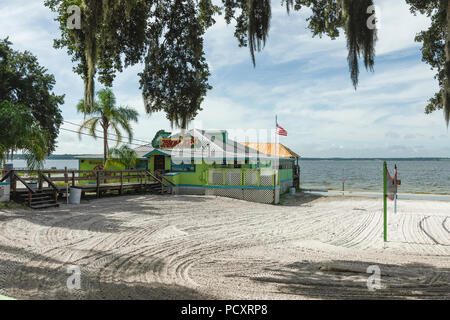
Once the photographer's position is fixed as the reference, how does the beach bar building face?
facing the viewer and to the left of the viewer

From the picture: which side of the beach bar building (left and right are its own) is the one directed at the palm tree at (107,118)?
right

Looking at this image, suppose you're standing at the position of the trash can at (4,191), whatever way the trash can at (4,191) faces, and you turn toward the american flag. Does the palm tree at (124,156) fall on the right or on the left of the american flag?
left

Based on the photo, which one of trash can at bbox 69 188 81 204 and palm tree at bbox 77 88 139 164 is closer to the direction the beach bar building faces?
the trash can

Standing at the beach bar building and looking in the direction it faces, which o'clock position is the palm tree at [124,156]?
The palm tree is roughly at 2 o'clock from the beach bar building.

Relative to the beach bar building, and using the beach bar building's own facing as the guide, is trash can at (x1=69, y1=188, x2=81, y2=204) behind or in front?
in front

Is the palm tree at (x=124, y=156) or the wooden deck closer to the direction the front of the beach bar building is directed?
the wooden deck
